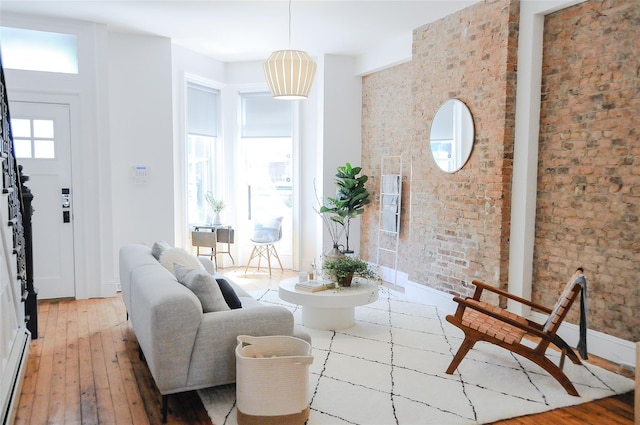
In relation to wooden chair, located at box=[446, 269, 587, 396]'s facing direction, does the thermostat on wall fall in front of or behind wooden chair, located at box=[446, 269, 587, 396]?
in front

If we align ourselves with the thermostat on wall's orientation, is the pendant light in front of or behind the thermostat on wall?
in front

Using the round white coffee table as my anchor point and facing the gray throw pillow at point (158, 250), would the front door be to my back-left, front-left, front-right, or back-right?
front-right

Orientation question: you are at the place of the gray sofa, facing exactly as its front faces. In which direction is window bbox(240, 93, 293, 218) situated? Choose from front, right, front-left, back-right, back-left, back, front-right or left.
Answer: left

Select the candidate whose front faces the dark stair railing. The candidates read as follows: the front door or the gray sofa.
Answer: the front door

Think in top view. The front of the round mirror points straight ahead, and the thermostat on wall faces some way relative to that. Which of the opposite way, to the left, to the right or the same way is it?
to the left

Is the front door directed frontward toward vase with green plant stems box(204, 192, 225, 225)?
no

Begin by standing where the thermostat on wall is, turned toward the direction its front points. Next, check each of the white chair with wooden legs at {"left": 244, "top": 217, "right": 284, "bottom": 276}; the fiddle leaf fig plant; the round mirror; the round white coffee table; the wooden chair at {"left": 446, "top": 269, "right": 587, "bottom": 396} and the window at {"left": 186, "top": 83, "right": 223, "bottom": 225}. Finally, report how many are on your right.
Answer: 0

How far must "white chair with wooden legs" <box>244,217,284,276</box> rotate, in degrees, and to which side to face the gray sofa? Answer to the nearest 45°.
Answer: approximately 45° to its left

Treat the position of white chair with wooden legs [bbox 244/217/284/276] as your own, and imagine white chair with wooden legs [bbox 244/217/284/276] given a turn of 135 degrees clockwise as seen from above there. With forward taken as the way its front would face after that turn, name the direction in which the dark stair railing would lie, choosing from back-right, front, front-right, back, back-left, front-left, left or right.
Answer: back-left

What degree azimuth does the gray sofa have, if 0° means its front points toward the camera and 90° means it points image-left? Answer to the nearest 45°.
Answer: approximately 270°

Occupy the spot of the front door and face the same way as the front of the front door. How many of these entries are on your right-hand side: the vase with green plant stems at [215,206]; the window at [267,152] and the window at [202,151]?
0

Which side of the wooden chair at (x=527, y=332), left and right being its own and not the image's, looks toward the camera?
left

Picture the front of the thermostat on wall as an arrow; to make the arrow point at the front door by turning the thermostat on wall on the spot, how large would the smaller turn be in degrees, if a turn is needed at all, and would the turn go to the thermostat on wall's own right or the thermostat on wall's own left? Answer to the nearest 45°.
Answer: approximately 90° to the thermostat on wall's own right

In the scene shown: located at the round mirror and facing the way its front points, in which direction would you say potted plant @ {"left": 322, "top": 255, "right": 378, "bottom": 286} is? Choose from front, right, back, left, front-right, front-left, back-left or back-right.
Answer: front

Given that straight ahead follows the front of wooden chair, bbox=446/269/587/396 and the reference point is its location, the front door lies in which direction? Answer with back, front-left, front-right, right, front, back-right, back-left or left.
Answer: front

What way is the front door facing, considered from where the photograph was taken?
facing the viewer

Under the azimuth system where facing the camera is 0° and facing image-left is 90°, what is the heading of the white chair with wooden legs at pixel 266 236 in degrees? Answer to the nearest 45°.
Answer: approximately 45°

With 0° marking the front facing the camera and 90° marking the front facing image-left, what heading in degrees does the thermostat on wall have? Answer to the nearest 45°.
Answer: approximately 0°

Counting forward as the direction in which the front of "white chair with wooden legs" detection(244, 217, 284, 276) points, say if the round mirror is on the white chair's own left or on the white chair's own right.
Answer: on the white chair's own left
